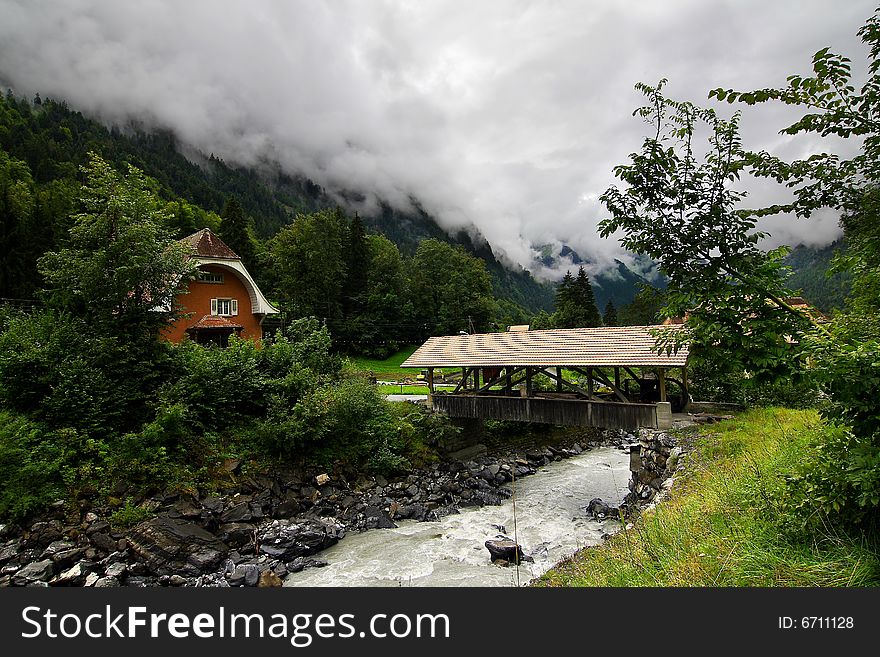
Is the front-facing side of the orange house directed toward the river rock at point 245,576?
yes

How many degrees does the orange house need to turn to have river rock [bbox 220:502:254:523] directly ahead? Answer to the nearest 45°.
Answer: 0° — it already faces it

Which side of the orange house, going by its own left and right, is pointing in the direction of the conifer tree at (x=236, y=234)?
back

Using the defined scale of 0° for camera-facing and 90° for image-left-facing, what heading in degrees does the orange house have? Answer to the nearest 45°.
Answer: approximately 0°

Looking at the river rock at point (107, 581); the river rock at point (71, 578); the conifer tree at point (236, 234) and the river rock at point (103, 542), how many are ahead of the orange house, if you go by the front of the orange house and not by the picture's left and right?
3

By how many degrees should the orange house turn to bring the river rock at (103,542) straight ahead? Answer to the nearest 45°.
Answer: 0° — it already faces it

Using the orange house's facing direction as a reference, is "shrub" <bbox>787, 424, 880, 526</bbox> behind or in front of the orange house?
in front

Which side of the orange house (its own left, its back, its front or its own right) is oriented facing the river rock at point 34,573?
front

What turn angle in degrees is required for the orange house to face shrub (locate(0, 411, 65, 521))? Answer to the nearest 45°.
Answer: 0° — it already faces it

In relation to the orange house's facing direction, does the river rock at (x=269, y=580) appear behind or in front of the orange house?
in front

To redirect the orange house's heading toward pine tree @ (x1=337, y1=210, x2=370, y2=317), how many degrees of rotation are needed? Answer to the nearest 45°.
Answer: approximately 135° to its left

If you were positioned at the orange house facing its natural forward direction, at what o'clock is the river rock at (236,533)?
The river rock is roughly at 12 o'clock from the orange house.
